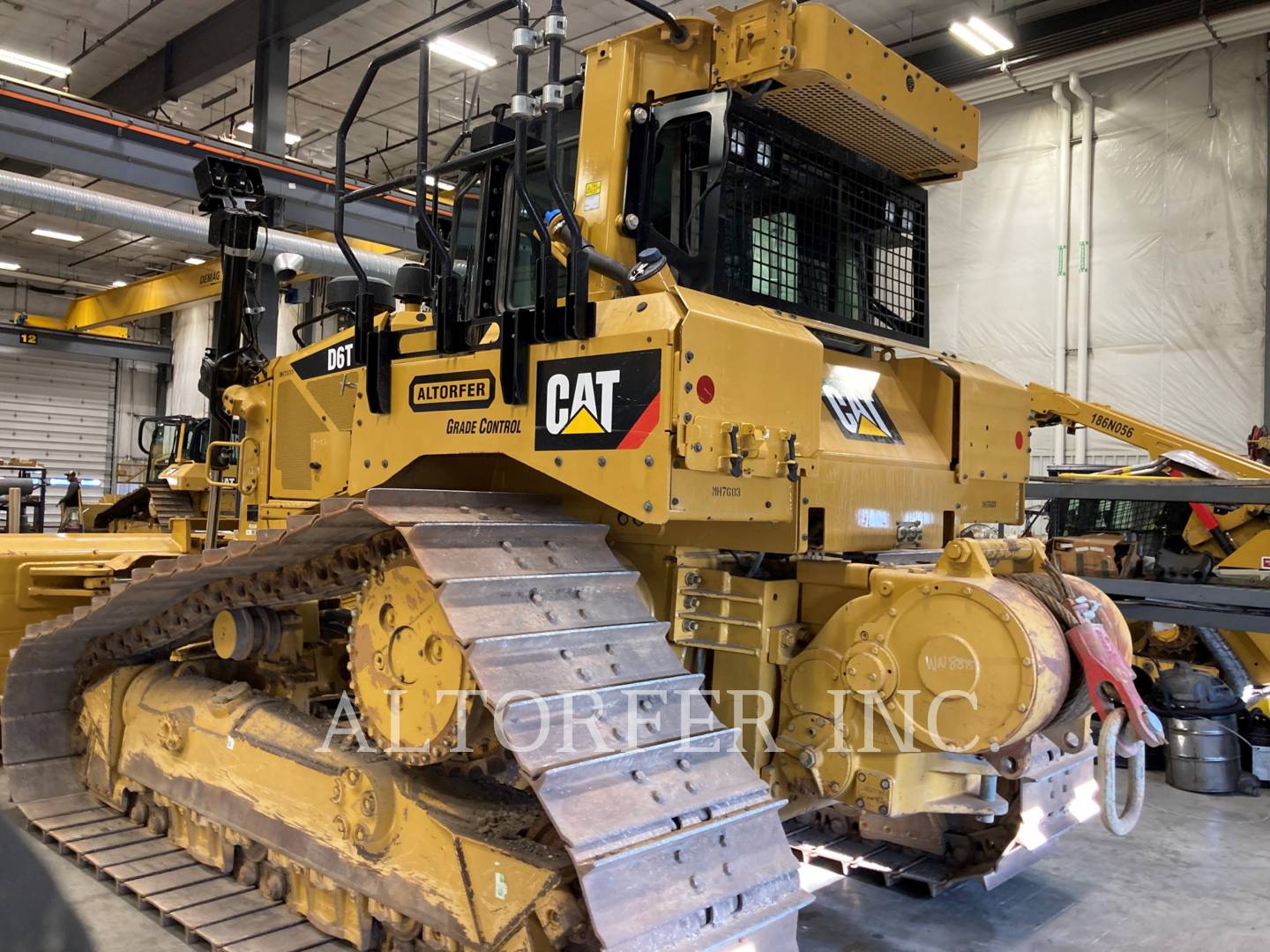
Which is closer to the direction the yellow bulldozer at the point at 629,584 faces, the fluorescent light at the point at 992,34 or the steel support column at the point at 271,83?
the steel support column

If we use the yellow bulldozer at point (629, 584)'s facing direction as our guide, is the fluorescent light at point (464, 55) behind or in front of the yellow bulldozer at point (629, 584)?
in front

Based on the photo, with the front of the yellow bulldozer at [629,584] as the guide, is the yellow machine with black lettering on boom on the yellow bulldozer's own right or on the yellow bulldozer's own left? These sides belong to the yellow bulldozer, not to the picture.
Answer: on the yellow bulldozer's own right

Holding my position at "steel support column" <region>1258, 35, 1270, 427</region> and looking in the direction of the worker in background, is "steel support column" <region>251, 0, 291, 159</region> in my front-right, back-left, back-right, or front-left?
front-left

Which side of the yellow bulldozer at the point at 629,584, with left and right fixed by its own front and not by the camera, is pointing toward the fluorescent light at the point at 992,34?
right

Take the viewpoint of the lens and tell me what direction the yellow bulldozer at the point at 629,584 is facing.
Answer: facing away from the viewer and to the left of the viewer

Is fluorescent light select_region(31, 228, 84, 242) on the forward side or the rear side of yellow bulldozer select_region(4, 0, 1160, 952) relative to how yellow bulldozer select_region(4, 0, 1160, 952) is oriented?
on the forward side

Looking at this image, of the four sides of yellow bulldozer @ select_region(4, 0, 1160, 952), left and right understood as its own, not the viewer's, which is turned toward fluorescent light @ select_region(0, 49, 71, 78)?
front

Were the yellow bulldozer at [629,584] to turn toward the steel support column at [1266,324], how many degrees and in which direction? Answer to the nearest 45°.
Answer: approximately 90° to its right

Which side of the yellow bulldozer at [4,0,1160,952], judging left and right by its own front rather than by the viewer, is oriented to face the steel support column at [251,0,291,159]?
front

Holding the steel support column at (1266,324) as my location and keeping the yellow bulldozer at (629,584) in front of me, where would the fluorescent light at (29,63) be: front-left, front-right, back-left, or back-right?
front-right

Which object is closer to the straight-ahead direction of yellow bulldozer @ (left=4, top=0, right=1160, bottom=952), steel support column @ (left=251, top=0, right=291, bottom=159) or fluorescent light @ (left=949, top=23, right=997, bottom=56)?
the steel support column
